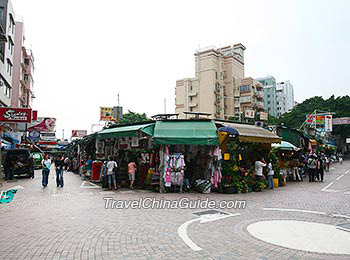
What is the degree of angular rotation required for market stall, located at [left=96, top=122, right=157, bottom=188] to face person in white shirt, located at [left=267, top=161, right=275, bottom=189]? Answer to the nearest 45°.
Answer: approximately 135° to its left

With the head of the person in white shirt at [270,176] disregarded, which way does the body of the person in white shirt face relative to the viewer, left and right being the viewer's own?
facing to the left of the viewer

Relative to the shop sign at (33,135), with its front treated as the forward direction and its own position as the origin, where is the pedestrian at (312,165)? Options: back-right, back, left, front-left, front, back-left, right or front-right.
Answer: front-left

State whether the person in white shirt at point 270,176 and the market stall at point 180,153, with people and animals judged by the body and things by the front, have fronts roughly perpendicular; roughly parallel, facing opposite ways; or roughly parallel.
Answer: roughly perpendicular

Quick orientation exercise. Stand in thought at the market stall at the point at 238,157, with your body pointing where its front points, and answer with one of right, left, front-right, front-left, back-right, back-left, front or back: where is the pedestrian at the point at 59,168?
back-right
